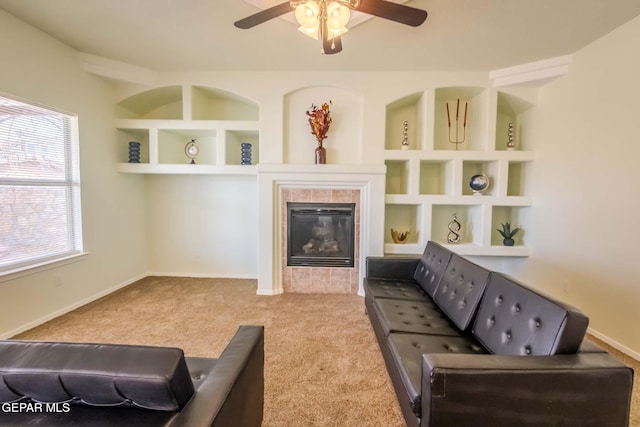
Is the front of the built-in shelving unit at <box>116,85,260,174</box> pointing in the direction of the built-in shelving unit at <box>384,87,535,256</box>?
no

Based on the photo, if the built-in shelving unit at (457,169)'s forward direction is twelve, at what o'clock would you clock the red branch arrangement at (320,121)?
The red branch arrangement is roughly at 2 o'clock from the built-in shelving unit.

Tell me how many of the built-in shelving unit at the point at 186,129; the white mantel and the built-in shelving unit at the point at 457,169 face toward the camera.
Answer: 3

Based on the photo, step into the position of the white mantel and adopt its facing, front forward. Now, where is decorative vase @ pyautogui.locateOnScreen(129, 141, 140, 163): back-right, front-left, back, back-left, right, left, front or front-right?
right

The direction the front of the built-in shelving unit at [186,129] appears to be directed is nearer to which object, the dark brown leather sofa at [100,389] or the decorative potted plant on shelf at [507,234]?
the dark brown leather sofa

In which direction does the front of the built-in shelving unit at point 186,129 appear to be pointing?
toward the camera

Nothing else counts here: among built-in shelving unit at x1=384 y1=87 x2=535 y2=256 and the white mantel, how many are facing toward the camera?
2

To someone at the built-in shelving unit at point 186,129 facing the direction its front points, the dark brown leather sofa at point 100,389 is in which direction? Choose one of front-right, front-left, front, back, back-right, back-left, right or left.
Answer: front

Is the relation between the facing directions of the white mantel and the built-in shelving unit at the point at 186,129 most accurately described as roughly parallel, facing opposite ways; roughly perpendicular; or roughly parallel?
roughly parallel

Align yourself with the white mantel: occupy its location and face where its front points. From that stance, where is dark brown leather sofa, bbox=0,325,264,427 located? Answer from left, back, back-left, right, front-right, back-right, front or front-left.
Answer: front

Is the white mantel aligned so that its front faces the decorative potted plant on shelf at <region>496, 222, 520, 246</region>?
no

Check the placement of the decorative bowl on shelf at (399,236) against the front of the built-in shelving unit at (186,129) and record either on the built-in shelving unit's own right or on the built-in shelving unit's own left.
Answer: on the built-in shelving unit's own left

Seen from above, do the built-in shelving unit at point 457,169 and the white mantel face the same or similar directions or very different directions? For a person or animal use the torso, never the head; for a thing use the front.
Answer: same or similar directions

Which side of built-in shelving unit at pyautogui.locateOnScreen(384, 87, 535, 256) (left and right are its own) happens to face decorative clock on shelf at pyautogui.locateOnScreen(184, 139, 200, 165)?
right

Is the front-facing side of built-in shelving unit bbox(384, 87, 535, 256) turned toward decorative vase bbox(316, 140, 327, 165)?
no

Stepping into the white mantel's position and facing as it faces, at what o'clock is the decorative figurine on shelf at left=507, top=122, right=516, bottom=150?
The decorative figurine on shelf is roughly at 9 o'clock from the white mantel.

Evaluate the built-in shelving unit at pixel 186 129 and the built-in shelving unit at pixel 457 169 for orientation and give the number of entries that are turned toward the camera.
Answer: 2

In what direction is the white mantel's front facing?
toward the camera
